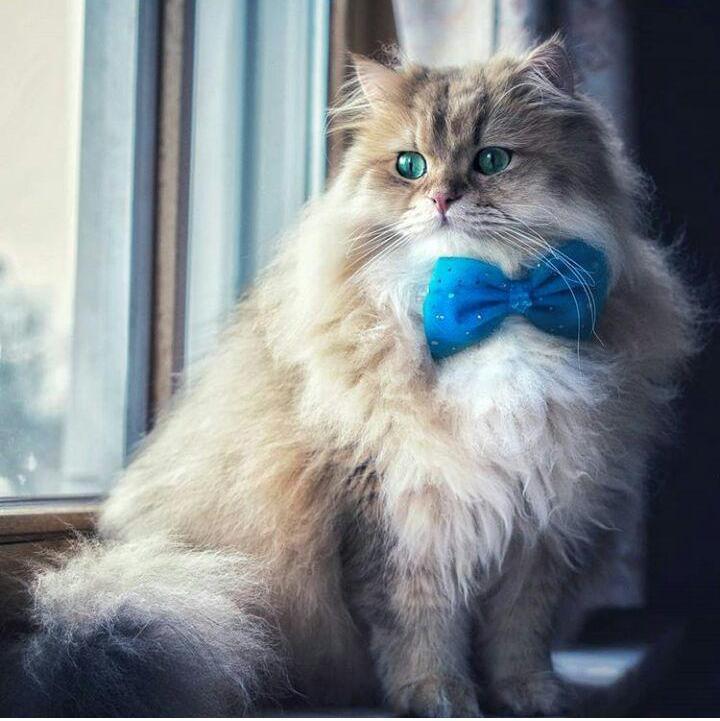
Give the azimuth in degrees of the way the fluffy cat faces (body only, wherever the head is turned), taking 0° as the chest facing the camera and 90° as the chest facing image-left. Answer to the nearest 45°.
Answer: approximately 315°

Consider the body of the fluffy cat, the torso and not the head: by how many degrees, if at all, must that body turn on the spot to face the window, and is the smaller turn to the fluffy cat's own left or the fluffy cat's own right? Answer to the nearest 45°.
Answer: approximately 180°
